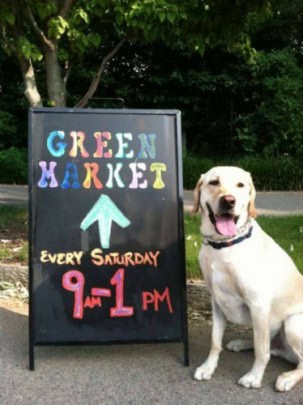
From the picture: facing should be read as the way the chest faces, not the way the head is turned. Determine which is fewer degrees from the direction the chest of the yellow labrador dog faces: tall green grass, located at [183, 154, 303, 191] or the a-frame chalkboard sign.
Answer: the a-frame chalkboard sign

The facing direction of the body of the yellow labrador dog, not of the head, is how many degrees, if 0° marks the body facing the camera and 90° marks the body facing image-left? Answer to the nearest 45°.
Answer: approximately 45°

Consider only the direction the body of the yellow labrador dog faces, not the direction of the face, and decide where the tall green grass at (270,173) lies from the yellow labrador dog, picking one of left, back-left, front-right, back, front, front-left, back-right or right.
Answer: back-right

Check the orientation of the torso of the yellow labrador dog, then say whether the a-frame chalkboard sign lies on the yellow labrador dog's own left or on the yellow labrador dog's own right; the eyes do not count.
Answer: on the yellow labrador dog's own right

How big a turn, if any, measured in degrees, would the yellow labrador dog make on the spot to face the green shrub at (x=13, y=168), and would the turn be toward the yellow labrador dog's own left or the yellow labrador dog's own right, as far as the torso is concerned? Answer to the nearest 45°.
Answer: approximately 90° to the yellow labrador dog's own right

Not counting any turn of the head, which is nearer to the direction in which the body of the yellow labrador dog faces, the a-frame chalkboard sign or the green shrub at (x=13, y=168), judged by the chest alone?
the a-frame chalkboard sign
